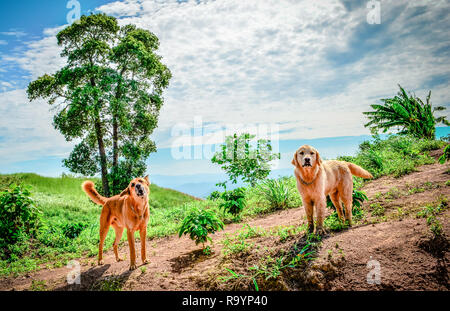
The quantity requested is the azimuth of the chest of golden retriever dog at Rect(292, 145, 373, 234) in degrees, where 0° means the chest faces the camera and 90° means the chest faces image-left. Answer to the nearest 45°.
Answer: approximately 45°

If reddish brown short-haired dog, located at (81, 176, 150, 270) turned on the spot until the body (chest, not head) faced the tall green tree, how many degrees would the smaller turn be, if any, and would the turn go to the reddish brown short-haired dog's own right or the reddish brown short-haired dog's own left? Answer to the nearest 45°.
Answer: approximately 135° to the reddish brown short-haired dog's own left

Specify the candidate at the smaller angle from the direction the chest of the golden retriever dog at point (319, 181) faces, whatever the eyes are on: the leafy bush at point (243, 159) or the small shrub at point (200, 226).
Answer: the small shrub

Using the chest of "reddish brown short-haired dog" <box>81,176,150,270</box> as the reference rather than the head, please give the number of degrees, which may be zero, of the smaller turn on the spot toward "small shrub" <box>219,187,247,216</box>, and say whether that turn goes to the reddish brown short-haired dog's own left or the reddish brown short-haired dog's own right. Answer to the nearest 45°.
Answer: approximately 90° to the reddish brown short-haired dog's own left

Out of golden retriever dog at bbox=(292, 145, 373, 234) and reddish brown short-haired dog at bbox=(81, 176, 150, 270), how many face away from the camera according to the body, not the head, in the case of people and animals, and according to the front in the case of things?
0

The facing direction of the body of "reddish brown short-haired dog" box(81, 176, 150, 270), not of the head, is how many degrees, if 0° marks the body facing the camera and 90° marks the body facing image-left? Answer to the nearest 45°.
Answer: approximately 315°

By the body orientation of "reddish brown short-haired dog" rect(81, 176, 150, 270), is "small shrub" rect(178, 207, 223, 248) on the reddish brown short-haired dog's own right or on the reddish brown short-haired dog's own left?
on the reddish brown short-haired dog's own left
